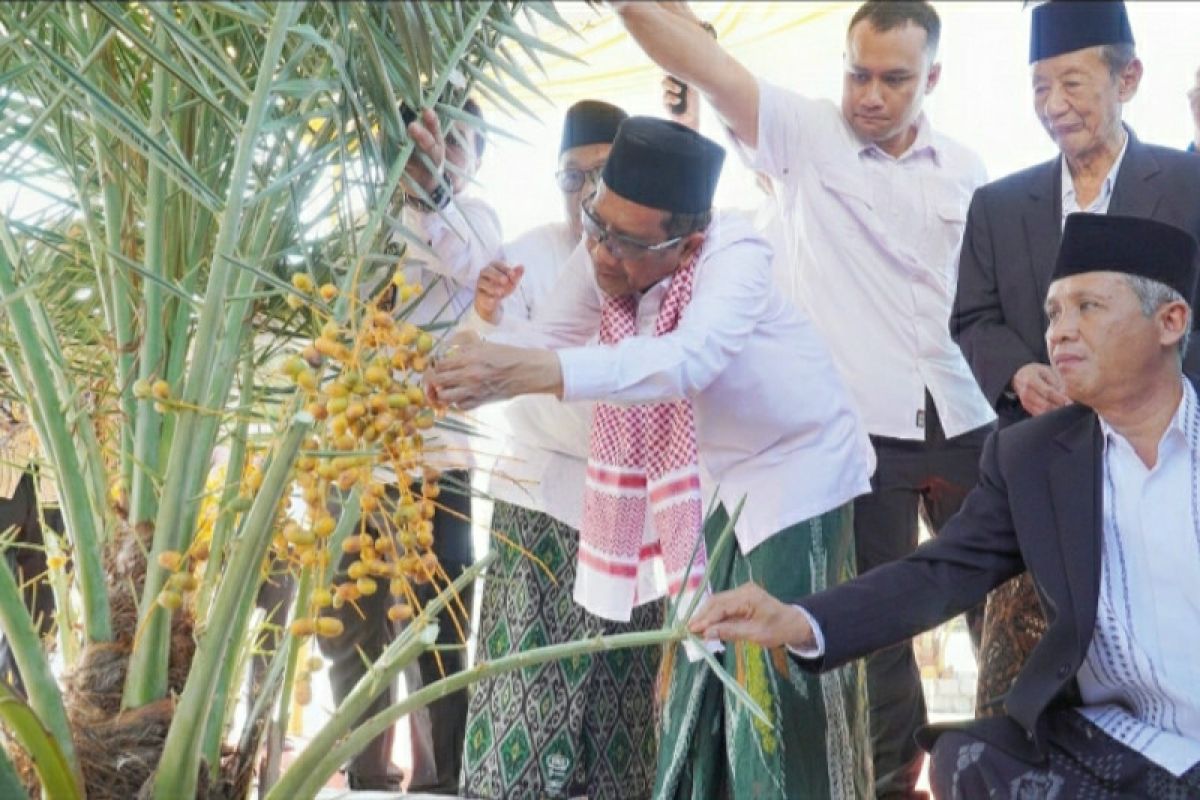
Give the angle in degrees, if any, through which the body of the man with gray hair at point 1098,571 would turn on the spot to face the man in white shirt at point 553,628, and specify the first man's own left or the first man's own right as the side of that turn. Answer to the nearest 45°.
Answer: approximately 90° to the first man's own right

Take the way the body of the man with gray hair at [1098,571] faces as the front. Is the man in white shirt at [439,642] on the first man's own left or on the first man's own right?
on the first man's own right

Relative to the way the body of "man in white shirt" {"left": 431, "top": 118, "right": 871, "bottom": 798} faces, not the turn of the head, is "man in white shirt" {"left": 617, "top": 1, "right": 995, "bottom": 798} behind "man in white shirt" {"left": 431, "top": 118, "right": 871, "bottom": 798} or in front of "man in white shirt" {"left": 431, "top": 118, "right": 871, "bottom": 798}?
behind

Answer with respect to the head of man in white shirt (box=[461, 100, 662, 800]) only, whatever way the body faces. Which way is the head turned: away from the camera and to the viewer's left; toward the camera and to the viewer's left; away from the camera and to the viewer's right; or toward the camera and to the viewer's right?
toward the camera and to the viewer's left

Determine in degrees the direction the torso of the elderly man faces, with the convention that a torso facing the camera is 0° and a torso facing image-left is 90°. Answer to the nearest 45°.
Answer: approximately 45°

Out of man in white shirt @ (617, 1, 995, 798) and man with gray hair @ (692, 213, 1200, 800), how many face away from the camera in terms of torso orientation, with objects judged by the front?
0

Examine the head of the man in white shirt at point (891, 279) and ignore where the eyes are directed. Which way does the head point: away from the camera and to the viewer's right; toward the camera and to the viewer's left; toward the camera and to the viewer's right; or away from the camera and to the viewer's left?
toward the camera and to the viewer's left

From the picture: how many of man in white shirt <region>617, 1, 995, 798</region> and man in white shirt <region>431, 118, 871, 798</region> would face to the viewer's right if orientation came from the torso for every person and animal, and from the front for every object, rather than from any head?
0

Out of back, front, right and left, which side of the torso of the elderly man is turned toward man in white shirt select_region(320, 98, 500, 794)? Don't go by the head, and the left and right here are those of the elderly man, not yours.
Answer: right
